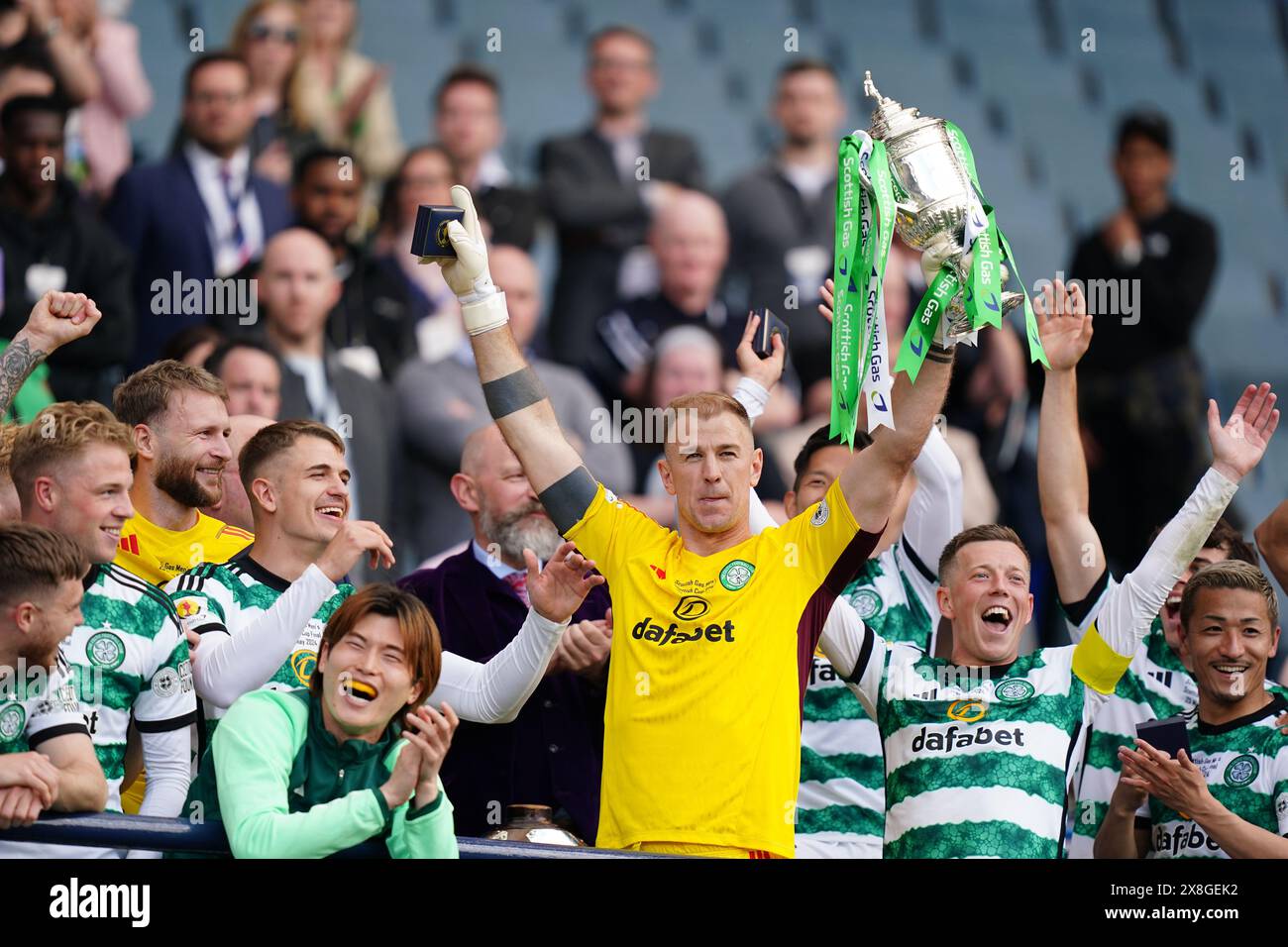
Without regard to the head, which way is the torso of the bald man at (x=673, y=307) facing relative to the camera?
toward the camera

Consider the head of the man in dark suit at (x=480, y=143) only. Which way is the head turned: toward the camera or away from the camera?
toward the camera

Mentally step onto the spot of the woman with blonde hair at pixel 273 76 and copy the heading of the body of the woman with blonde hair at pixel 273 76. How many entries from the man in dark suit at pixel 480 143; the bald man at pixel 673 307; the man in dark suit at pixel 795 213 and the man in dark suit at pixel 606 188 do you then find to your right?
0

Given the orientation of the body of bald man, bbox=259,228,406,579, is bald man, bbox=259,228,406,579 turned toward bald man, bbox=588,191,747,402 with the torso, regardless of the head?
no

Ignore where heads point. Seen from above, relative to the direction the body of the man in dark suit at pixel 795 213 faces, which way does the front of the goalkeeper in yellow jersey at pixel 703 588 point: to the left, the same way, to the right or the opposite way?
the same way

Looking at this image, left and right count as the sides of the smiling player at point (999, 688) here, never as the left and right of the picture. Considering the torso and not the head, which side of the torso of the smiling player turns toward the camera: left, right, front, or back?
front

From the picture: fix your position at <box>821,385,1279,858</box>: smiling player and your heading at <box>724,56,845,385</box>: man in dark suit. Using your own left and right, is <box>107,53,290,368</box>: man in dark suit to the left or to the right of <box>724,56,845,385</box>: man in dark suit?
left

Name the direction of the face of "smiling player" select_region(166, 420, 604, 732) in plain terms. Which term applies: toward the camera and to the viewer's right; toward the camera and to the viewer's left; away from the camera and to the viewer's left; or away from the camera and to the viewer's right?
toward the camera and to the viewer's right

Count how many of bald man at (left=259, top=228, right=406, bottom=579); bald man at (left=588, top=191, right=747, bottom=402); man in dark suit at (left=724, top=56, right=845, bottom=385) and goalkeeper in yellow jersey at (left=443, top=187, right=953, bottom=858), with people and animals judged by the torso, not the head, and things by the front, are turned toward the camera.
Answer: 4

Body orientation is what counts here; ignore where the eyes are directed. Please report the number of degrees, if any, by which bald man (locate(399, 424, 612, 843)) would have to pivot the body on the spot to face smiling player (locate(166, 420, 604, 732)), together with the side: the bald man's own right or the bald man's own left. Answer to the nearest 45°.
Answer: approximately 90° to the bald man's own right

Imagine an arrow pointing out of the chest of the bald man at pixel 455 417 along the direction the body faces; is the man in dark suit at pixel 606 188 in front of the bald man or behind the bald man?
behind

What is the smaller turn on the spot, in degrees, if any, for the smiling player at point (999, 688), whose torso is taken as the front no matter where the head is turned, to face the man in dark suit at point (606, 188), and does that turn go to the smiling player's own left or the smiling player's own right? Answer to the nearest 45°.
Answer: approximately 135° to the smiling player's own right

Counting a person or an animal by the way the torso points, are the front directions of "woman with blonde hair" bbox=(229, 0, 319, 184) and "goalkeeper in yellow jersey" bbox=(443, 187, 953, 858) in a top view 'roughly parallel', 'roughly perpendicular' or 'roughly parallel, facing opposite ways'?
roughly parallel

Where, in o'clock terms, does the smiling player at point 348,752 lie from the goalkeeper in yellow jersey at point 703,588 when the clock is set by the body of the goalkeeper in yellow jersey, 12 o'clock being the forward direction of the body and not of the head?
The smiling player is roughly at 2 o'clock from the goalkeeper in yellow jersey.

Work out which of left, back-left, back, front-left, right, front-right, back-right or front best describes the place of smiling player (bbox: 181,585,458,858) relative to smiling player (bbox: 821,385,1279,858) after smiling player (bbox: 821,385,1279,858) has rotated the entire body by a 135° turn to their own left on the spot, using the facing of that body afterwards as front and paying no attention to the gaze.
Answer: back

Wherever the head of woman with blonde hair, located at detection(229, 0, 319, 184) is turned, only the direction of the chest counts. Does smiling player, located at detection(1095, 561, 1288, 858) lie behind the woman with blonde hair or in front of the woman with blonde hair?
in front

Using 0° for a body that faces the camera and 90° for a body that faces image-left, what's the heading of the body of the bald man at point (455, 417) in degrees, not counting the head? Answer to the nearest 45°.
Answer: approximately 0°

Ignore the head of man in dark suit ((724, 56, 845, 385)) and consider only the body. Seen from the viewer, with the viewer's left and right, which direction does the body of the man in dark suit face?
facing the viewer

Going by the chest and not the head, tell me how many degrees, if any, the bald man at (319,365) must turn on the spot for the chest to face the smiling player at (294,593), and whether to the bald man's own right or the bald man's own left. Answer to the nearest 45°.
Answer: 0° — they already face them
